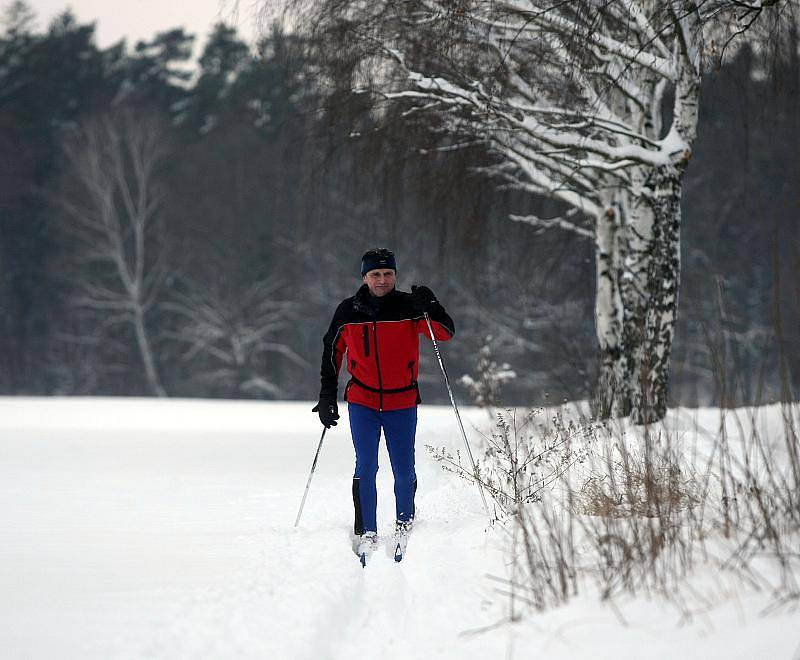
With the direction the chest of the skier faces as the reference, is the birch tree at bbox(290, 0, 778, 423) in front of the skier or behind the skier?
behind

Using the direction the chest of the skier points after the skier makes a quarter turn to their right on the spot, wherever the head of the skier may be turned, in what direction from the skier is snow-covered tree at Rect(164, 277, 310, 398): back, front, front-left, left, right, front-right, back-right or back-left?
right

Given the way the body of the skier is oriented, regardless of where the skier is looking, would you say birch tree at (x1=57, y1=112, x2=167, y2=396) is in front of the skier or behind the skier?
behind

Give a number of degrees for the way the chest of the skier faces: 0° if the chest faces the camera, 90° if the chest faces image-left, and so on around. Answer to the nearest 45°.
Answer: approximately 0°
